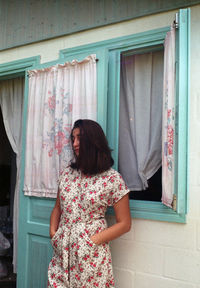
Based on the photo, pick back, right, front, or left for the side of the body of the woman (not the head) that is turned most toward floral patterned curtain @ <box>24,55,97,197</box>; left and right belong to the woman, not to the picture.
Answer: right

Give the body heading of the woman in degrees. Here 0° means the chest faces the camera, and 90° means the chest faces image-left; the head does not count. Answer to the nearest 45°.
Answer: approximately 45°

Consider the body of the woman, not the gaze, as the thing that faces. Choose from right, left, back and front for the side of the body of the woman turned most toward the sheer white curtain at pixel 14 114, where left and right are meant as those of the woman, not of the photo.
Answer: right
